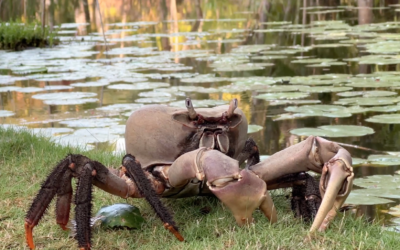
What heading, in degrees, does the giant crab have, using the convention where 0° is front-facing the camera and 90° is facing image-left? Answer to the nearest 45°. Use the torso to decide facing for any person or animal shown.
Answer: approximately 315°

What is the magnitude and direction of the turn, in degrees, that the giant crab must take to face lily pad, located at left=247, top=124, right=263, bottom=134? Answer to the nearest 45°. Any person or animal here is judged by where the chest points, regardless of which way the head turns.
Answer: approximately 135° to its left

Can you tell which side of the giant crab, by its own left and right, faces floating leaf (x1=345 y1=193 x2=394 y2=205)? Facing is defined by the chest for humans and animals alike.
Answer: left

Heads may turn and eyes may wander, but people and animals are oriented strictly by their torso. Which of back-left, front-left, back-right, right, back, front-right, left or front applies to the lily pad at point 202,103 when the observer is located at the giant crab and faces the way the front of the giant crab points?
back-left

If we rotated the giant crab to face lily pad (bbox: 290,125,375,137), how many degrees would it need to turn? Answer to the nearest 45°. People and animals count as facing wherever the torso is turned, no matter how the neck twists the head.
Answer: approximately 90° to its left

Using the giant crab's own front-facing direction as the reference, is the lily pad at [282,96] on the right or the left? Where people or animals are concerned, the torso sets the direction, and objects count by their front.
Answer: on its left

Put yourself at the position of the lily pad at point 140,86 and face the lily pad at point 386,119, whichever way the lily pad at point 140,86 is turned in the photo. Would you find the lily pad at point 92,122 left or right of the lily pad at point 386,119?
right

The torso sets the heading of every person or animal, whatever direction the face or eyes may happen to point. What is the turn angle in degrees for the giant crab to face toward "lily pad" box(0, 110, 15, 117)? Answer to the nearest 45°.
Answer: approximately 180°

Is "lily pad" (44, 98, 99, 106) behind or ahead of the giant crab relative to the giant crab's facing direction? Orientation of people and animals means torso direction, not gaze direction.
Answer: behind

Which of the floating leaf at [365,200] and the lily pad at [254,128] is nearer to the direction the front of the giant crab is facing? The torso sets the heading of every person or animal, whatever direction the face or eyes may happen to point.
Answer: the floating leaf

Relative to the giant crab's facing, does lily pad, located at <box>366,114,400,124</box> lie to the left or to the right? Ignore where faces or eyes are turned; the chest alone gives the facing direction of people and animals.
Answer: on its left
